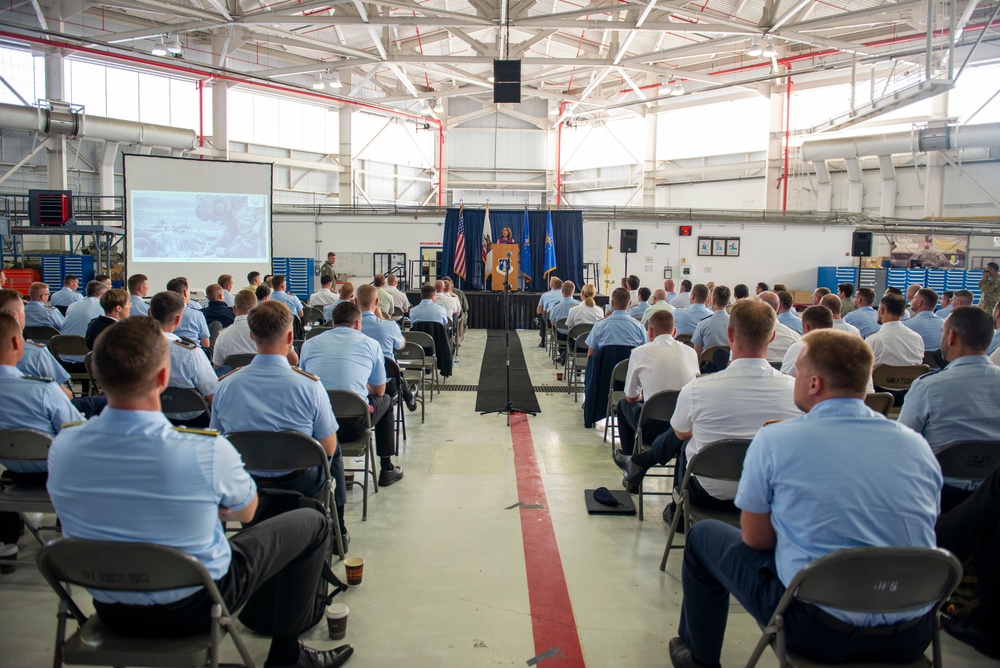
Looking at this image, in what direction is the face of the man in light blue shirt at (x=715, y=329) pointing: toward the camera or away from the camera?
away from the camera

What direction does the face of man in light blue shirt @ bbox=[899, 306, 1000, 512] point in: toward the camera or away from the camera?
away from the camera

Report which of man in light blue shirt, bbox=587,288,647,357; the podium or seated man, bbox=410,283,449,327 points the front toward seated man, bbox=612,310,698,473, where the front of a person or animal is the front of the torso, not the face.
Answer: the podium

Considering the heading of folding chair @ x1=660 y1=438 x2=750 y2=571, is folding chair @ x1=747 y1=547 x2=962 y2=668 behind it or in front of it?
behind

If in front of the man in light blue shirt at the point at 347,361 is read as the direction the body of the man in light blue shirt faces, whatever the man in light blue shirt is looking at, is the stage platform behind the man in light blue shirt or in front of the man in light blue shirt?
in front

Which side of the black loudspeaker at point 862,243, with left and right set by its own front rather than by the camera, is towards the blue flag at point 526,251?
right

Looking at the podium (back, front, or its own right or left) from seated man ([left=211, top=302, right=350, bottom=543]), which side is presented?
front

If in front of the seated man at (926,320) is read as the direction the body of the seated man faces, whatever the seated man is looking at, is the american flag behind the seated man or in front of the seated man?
in front

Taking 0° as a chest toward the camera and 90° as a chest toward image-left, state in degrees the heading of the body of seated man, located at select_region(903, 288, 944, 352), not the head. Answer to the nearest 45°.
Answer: approximately 135°

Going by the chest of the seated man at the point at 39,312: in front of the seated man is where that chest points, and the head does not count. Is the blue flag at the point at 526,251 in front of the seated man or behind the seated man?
in front

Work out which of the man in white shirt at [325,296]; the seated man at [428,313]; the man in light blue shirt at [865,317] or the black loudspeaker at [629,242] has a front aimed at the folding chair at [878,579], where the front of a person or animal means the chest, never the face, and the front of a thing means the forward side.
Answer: the black loudspeaker

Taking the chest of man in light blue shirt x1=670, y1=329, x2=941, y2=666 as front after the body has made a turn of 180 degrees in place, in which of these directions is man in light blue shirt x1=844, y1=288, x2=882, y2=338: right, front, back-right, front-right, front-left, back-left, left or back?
back-left

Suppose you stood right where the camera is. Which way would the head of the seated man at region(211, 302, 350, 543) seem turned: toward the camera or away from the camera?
away from the camera

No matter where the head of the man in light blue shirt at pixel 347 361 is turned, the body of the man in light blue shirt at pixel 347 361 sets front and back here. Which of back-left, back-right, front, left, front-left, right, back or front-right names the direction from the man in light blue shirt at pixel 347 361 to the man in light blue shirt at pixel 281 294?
front-left

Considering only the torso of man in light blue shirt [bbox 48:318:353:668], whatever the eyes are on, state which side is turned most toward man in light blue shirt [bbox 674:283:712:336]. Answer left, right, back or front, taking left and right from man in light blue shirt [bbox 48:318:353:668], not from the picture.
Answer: front

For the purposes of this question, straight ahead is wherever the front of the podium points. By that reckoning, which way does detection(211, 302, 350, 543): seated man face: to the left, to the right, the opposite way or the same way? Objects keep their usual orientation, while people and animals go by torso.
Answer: the opposite way

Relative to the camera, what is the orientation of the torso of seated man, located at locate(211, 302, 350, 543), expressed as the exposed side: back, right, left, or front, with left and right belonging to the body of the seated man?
back
